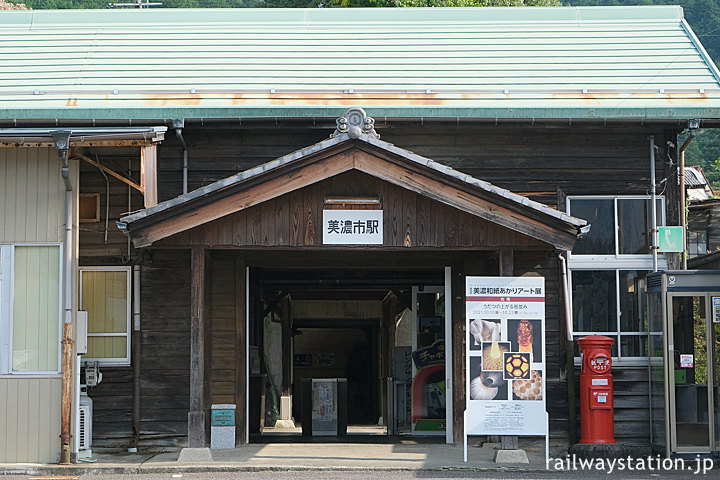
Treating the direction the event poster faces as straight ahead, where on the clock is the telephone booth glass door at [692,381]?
The telephone booth glass door is roughly at 8 o'clock from the event poster.

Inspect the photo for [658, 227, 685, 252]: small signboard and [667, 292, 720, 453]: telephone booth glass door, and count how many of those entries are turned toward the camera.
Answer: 2

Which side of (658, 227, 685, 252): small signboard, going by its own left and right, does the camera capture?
front

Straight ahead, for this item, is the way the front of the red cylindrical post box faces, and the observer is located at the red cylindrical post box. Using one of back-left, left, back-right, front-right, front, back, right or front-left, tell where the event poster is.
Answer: front-right

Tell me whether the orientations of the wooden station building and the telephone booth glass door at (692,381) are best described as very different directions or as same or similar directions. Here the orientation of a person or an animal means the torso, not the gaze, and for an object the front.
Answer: same or similar directions

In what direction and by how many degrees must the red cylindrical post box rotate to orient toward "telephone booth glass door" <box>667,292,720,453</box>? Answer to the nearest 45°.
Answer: approximately 90° to its left

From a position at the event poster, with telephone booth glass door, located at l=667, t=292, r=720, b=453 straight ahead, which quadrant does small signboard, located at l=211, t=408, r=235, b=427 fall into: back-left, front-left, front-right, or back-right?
back-left

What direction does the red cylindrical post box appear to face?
toward the camera

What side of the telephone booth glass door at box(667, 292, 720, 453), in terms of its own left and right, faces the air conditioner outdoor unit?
right

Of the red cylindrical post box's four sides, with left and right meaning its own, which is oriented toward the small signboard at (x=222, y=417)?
right

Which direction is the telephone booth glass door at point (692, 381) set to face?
toward the camera

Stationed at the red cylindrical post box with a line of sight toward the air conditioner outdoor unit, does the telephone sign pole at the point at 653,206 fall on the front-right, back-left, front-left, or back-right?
back-right

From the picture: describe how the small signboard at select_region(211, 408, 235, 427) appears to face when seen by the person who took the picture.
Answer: facing the viewer
